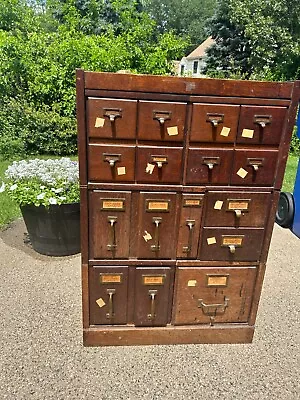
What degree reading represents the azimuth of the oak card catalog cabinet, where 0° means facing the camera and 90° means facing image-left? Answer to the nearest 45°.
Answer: approximately 0°

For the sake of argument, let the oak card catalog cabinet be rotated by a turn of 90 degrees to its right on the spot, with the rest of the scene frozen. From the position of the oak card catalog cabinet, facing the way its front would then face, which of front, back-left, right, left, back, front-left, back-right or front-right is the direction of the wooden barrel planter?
front-right

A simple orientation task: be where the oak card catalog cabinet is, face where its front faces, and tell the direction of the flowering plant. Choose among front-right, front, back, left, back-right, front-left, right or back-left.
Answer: back-right
